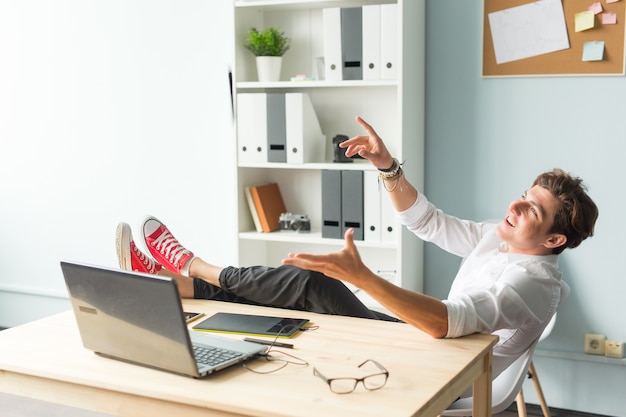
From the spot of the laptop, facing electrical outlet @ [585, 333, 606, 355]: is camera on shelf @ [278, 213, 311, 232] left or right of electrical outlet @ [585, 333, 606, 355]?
left

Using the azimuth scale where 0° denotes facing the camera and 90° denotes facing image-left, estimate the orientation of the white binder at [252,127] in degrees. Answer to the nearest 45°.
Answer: approximately 0°

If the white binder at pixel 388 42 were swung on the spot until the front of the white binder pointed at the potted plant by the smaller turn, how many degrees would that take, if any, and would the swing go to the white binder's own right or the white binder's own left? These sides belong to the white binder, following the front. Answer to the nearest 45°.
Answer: approximately 135° to the white binder's own right

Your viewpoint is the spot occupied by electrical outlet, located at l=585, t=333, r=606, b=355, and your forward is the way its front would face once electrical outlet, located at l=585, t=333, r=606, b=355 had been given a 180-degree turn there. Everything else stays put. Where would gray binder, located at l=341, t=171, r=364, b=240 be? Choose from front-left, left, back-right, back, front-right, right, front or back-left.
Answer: left

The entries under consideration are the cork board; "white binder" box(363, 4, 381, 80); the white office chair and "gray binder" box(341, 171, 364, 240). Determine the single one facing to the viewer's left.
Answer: the white office chair

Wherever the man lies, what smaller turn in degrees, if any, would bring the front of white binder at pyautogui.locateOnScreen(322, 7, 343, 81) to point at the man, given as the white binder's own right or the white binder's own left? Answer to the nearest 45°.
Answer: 0° — it already faces them
